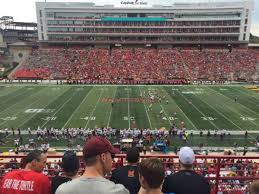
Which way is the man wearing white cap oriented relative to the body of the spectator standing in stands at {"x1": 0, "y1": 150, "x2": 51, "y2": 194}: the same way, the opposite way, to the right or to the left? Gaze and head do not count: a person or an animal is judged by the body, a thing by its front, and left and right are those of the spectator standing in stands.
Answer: the same way

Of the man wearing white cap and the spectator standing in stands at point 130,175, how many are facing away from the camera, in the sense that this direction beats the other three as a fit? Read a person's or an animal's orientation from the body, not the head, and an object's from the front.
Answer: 2

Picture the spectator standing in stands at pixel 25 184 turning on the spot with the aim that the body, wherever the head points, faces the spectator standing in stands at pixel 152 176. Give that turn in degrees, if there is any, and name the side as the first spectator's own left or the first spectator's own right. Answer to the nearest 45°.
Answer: approximately 90° to the first spectator's own right

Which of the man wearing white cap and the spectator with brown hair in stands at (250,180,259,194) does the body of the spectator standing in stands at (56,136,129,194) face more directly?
the man wearing white cap

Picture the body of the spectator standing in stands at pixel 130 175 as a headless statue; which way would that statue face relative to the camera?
away from the camera

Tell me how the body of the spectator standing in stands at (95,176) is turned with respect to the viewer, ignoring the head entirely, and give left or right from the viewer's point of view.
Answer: facing away from the viewer and to the right of the viewer

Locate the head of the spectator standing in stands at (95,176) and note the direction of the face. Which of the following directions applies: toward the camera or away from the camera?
away from the camera

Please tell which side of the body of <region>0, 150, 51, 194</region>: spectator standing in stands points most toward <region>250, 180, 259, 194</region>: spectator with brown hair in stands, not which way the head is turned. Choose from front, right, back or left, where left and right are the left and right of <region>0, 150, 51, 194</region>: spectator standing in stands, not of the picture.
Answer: right

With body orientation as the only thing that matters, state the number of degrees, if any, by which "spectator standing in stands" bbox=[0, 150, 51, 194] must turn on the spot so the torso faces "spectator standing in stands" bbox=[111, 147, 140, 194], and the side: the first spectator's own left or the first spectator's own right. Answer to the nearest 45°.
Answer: approximately 45° to the first spectator's own right

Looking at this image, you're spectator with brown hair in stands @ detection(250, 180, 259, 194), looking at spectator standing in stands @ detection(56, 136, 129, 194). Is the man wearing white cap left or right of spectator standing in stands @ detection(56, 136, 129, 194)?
right

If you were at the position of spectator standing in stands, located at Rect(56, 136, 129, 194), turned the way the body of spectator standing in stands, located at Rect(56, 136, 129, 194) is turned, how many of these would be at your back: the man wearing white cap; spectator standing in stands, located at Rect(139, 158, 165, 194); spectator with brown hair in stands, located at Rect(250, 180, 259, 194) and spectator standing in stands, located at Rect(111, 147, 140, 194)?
0

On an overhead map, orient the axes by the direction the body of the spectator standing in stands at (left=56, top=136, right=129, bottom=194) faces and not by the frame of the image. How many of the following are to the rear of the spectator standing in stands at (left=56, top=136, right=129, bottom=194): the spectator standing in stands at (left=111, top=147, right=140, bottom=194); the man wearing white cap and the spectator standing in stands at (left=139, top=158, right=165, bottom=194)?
0

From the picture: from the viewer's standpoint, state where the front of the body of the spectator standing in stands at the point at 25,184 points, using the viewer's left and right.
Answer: facing away from the viewer and to the right of the viewer

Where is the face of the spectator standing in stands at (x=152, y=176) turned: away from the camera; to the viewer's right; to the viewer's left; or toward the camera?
away from the camera

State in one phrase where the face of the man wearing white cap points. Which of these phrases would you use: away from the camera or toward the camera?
away from the camera

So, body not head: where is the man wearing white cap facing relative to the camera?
away from the camera
